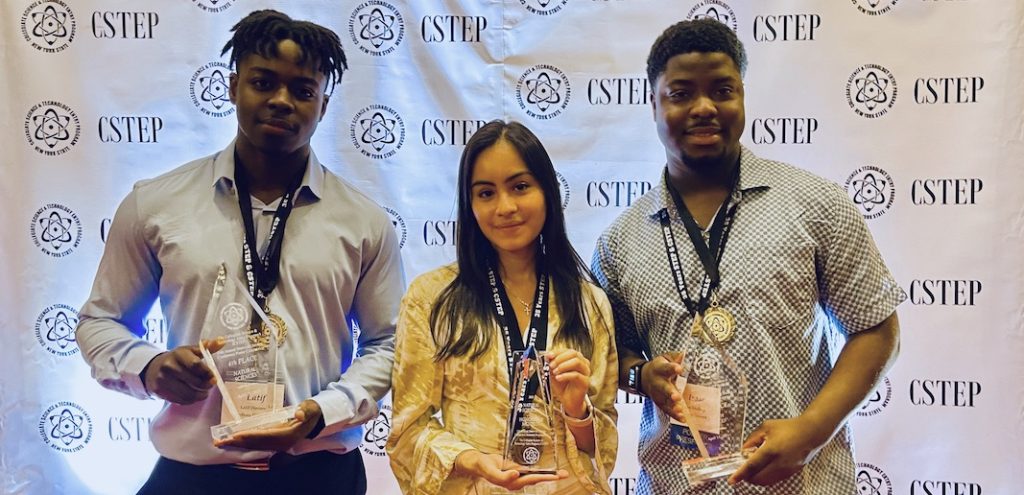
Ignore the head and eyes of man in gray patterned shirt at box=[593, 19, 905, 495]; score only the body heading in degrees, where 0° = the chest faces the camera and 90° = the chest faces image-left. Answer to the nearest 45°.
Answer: approximately 0°

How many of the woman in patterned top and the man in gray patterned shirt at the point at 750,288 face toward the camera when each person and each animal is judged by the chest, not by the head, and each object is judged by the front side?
2

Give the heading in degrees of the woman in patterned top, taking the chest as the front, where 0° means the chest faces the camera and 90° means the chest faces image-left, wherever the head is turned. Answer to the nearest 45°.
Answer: approximately 0°
